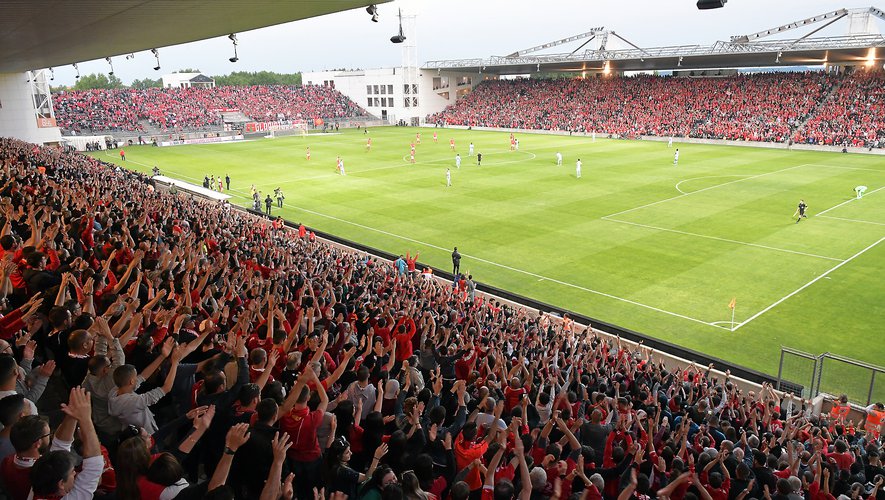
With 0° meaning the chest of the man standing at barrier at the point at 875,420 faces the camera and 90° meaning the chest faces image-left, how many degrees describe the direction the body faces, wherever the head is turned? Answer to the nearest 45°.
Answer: approximately 45°

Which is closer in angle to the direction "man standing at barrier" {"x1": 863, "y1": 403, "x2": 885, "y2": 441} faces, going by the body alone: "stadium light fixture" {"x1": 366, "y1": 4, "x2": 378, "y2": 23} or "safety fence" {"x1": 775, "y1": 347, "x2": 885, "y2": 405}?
the stadium light fixture

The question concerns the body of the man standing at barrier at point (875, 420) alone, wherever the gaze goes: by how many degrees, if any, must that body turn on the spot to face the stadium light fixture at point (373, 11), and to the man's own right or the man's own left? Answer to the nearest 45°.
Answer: approximately 45° to the man's own right

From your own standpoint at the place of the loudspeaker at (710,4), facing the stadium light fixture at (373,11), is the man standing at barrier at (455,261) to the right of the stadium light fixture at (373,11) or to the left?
right

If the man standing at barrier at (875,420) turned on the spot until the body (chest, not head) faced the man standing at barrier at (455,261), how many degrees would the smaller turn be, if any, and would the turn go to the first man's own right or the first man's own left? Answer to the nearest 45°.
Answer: approximately 45° to the first man's own right

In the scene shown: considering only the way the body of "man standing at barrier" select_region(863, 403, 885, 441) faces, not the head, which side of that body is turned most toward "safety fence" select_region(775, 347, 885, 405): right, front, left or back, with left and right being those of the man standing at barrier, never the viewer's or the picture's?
back
